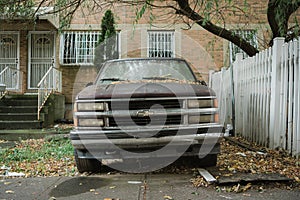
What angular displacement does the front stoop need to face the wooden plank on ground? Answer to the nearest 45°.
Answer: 0° — it already faces it

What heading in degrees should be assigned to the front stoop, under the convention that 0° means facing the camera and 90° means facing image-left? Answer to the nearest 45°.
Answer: approximately 0°

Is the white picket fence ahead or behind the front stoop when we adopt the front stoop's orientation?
ahead
